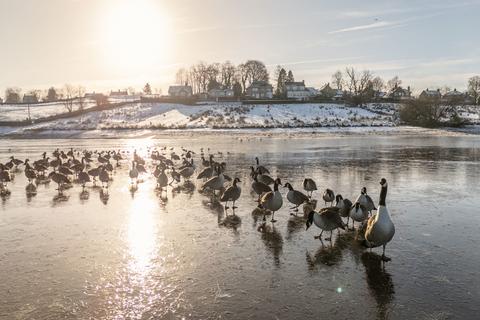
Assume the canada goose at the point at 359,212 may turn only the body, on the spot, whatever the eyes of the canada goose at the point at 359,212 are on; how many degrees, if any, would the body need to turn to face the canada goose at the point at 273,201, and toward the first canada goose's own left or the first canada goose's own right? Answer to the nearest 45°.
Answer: approximately 90° to the first canada goose's own right

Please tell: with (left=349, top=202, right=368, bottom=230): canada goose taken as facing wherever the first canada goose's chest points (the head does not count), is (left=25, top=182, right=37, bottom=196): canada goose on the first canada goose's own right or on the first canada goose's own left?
on the first canada goose's own right

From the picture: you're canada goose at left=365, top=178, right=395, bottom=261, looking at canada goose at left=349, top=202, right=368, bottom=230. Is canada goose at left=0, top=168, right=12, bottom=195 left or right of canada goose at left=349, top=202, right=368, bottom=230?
left
